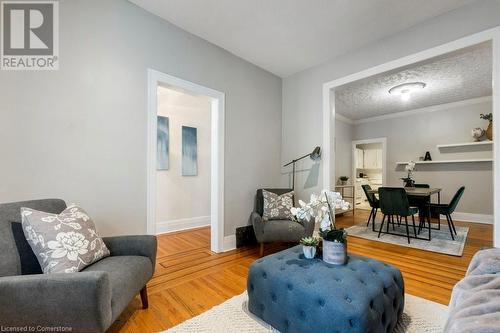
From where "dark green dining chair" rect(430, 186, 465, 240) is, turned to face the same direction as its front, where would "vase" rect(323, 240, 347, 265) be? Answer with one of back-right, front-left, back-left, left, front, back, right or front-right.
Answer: left

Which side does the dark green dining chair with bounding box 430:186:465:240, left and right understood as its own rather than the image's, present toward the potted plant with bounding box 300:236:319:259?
left

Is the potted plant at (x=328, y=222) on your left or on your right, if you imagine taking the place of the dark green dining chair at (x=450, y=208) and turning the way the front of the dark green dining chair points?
on your left

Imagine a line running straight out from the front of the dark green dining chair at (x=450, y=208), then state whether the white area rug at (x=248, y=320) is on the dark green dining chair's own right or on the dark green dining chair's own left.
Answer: on the dark green dining chair's own left

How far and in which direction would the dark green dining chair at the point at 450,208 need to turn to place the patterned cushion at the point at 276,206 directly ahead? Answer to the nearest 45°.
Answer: approximately 45° to its left

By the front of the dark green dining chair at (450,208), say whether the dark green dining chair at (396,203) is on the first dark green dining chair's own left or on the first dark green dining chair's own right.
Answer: on the first dark green dining chair's own left

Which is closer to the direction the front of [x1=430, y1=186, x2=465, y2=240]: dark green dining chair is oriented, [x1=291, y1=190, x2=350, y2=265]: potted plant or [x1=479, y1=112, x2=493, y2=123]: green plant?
the potted plant

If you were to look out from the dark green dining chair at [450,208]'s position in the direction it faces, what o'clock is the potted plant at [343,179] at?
The potted plant is roughly at 1 o'clock from the dark green dining chair.

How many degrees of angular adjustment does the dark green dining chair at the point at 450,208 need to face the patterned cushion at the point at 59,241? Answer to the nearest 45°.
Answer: approximately 90° to its left

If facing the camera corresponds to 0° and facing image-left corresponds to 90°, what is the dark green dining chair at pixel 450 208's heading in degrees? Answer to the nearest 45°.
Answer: approximately 90°

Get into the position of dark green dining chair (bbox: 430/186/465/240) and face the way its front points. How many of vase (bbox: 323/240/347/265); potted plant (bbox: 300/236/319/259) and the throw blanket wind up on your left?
3

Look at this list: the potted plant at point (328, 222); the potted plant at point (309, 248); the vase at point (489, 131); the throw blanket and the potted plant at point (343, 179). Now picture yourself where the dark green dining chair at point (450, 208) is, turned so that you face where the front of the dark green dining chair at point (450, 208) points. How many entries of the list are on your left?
3

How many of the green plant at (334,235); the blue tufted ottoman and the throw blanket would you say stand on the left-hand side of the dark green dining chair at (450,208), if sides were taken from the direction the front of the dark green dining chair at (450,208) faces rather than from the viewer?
3
